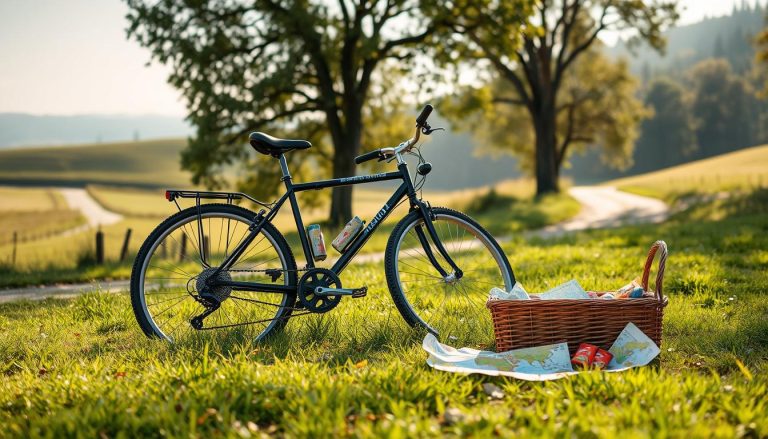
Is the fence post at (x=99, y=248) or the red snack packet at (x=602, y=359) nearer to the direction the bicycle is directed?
the red snack packet

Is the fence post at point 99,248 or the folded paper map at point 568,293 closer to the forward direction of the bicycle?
the folded paper map

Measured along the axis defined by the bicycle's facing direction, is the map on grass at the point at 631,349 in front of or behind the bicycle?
in front

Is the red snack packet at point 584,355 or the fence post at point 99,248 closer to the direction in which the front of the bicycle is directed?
the red snack packet

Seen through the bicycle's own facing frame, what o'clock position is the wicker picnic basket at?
The wicker picnic basket is roughly at 1 o'clock from the bicycle.

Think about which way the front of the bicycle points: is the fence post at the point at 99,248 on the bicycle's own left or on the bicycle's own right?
on the bicycle's own left

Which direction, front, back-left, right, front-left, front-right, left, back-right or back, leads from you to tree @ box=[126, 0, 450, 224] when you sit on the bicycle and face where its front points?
left

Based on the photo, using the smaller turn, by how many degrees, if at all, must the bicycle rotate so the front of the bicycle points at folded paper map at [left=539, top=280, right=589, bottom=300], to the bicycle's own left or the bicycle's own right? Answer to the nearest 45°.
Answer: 0° — it already faces it

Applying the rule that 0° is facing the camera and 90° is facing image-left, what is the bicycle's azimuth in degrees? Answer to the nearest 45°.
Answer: approximately 270°

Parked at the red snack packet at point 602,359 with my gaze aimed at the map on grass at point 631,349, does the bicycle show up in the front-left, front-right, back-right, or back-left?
back-left

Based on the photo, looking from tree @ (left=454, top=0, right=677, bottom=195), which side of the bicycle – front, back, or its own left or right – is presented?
left
